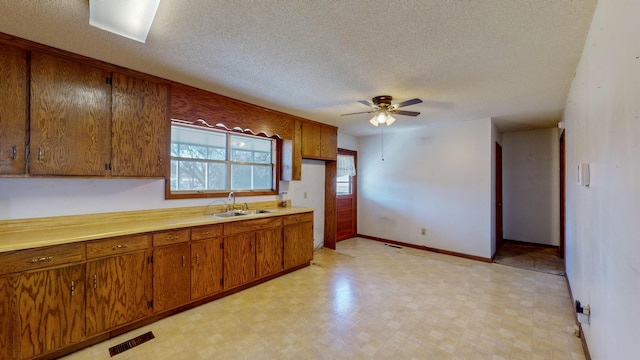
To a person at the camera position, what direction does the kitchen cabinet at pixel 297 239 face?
facing the viewer and to the right of the viewer

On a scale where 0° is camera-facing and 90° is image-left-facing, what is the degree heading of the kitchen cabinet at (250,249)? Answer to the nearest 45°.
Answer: approximately 315°

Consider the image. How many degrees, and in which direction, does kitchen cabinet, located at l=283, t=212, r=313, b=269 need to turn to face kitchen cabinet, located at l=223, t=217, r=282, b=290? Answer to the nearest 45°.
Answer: approximately 90° to its right

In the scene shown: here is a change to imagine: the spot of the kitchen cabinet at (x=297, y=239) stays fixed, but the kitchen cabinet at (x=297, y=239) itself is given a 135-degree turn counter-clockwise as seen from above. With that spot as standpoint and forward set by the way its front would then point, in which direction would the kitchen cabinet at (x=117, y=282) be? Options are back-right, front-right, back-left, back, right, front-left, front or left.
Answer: back-left

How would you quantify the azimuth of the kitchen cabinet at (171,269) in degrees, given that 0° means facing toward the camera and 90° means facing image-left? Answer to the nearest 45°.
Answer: approximately 315°

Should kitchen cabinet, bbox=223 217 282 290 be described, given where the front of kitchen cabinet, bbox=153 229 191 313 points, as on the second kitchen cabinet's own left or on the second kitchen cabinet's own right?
on the second kitchen cabinet's own left

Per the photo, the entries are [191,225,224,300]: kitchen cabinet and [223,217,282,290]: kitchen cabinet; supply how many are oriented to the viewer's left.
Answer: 0
